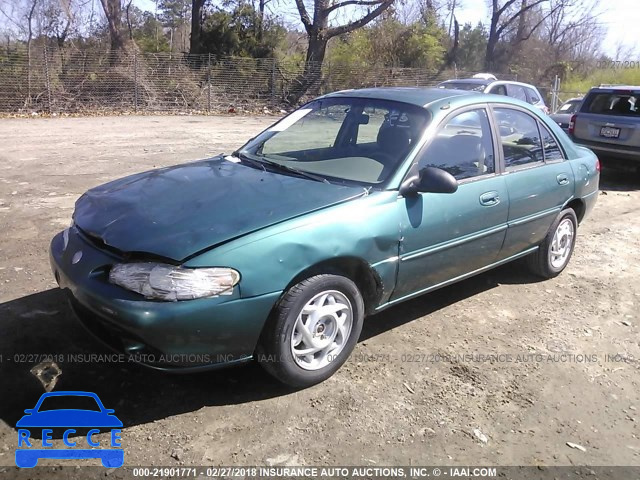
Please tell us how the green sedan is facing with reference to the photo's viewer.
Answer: facing the viewer and to the left of the viewer

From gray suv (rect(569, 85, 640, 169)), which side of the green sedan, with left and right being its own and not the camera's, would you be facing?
back

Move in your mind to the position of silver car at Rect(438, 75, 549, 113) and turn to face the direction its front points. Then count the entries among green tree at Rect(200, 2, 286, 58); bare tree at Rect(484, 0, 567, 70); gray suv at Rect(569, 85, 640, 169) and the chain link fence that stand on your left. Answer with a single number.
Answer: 1

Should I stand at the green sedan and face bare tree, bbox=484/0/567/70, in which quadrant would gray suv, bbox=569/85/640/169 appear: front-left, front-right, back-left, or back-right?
front-right

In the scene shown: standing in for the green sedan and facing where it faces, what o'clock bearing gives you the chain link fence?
The chain link fence is roughly at 4 o'clock from the green sedan.

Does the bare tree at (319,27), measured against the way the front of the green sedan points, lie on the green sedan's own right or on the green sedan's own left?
on the green sedan's own right

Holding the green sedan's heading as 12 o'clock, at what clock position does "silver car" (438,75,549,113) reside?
The silver car is roughly at 5 o'clock from the green sedan.

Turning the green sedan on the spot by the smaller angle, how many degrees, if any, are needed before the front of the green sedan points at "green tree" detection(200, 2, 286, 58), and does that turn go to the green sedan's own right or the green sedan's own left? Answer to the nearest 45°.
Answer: approximately 135° to the green sedan's own right

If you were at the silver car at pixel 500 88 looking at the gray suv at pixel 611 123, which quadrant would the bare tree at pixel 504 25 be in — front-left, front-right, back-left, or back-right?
back-left
